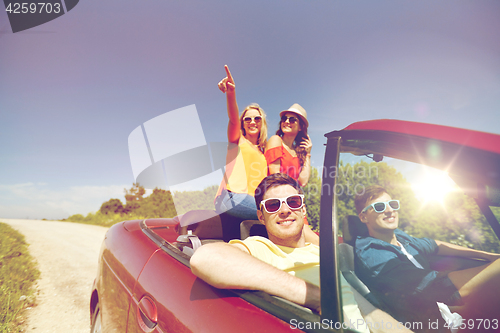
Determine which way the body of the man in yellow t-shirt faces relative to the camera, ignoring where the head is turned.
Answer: toward the camera

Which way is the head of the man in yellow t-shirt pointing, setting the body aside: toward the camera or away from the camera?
toward the camera

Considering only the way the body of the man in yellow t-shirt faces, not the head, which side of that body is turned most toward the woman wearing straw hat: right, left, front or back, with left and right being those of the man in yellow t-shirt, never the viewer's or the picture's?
back

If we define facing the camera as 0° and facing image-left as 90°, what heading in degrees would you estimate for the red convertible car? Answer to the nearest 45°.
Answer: approximately 315°
